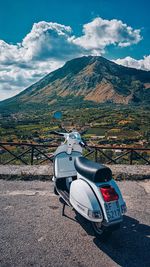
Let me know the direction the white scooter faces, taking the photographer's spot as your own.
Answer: facing away from the viewer and to the left of the viewer
